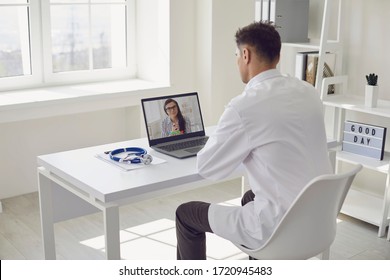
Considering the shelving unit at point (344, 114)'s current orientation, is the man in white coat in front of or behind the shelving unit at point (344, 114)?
in front

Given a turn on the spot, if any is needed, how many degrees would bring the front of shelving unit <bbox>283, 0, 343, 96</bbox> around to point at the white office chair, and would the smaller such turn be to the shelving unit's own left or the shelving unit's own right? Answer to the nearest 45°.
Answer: approximately 45° to the shelving unit's own left

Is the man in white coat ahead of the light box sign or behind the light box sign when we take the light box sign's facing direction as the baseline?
ahead

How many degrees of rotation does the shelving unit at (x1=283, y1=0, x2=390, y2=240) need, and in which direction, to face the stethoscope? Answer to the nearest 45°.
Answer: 0° — it already faces it

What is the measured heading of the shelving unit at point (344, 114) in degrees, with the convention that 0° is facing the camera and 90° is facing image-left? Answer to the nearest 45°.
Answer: approximately 45°

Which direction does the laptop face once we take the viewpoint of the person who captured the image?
facing the viewer and to the right of the viewer

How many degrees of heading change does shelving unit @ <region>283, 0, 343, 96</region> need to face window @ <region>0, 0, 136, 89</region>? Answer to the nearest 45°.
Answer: approximately 45° to its right

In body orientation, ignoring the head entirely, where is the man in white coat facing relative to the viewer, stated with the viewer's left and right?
facing away from the viewer and to the left of the viewer

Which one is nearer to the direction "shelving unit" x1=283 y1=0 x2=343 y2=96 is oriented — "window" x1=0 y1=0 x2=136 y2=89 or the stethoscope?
the stethoscope

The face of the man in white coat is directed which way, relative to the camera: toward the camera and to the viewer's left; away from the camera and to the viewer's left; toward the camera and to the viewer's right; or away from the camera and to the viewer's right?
away from the camera and to the viewer's left

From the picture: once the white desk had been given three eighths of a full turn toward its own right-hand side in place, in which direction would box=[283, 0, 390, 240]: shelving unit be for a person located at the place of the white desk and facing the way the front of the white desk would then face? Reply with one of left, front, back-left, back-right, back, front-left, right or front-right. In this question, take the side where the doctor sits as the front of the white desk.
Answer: back-right

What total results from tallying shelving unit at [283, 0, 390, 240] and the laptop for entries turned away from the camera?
0

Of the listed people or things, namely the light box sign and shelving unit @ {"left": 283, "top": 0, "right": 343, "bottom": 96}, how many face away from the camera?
0

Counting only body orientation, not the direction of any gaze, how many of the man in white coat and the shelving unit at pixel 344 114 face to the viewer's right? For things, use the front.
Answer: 0

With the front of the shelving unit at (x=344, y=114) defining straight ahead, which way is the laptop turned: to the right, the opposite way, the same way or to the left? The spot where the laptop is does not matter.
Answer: to the left
